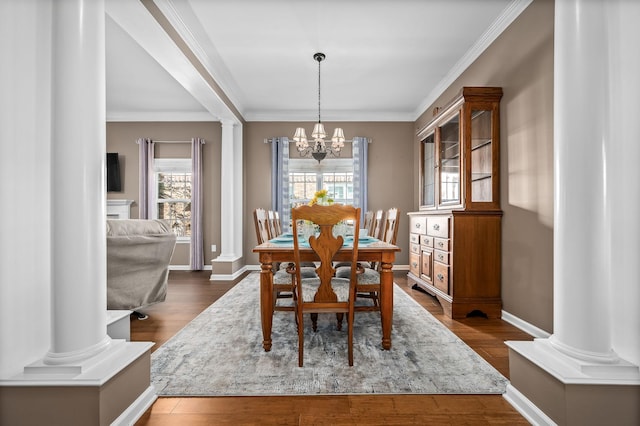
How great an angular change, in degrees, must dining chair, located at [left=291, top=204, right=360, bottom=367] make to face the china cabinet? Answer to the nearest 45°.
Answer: approximately 45° to its right

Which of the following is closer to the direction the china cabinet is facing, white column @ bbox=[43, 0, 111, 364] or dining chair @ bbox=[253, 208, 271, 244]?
the dining chair

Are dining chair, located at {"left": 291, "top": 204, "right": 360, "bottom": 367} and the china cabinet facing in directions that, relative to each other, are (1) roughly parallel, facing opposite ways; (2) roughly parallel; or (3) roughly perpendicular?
roughly perpendicular

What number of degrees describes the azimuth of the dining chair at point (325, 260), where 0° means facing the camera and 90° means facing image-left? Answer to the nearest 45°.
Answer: approximately 180°

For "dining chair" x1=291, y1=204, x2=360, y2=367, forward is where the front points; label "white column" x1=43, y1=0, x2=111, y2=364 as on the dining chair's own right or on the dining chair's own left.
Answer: on the dining chair's own left

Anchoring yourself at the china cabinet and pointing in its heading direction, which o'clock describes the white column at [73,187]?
The white column is roughly at 10 o'clock from the china cabinet.

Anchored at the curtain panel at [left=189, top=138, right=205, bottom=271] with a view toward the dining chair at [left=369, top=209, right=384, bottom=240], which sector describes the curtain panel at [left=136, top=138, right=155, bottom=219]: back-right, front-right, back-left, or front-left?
back-right

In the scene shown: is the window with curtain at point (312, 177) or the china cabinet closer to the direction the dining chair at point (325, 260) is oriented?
the window with curtain

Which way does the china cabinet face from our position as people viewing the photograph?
facing to the left of the viewer

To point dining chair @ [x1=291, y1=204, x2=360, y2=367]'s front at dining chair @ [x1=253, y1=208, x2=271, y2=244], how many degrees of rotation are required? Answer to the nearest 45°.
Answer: approximately 45° to its left

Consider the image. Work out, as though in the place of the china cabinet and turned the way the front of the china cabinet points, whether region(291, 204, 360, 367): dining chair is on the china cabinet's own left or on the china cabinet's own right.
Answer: on the china cabinet's own left

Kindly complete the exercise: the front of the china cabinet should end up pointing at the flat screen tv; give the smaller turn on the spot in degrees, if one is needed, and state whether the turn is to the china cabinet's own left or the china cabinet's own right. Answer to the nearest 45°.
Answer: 0° — it already faces it

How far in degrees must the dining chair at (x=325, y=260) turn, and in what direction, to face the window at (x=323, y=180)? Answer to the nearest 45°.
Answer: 0° — it already faces it

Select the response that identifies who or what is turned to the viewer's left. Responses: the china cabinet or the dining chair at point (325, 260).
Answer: the china cabinet
